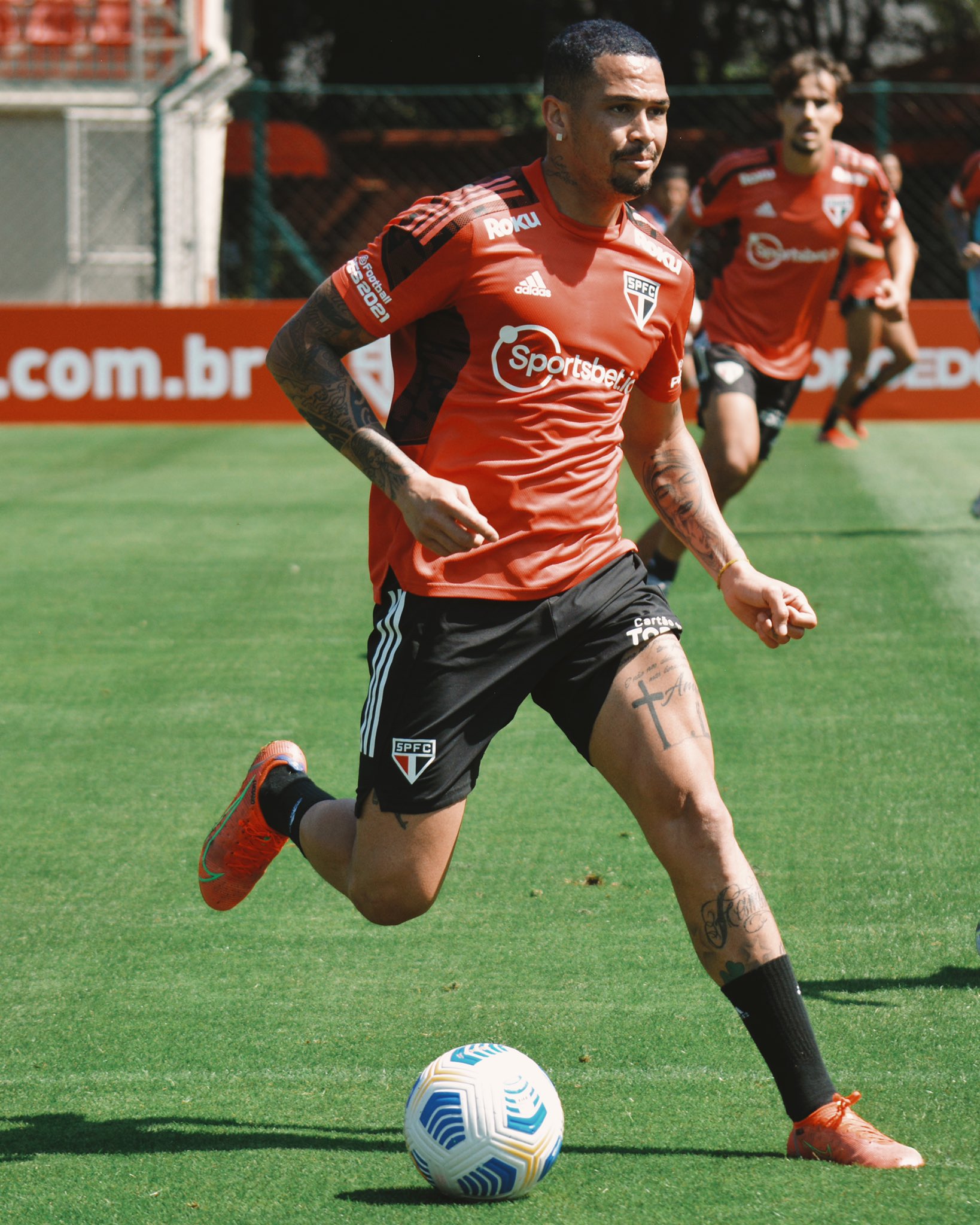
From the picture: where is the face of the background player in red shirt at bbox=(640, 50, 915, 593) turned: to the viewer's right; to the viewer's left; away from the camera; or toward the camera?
toward the camera

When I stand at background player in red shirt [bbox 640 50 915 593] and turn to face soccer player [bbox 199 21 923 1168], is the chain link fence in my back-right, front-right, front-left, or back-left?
back-right

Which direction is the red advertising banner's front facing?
toward the camera

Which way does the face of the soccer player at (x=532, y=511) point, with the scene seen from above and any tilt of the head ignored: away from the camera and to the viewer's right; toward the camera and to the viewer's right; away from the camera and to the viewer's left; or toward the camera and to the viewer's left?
toward the camera and to the viewer's right

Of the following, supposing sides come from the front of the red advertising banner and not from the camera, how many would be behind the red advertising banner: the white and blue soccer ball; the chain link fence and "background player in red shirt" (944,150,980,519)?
1

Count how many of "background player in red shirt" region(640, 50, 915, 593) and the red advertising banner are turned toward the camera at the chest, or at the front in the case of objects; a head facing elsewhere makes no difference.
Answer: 2

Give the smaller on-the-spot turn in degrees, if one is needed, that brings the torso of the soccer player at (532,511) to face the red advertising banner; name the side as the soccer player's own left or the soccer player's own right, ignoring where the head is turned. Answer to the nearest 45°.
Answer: approximately 135° to the soccer player's own left

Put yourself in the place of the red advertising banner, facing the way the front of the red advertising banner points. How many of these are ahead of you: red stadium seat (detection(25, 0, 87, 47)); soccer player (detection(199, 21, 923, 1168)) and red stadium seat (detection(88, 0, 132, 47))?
1

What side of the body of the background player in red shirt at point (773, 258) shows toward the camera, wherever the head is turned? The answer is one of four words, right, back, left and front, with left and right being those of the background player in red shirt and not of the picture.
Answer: front

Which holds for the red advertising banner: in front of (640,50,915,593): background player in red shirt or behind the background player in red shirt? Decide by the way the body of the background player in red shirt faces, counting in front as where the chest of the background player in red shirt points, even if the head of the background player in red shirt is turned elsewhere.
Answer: behind

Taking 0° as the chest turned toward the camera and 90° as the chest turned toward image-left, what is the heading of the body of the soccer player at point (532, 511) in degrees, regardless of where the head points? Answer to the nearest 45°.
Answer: approximately 315°

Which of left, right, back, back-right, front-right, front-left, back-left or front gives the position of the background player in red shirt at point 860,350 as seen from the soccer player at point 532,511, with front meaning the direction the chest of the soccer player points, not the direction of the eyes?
back-left

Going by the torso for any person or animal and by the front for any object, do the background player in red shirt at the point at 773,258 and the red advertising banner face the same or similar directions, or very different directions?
same or similar directions

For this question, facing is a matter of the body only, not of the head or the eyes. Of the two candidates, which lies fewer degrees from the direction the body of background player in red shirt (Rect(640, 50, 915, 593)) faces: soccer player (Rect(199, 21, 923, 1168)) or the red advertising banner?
the soccer player

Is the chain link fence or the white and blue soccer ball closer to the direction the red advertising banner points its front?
the white and blue soccer ball

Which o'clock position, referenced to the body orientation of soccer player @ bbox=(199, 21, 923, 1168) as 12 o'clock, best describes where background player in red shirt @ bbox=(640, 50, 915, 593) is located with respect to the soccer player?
The background player in red shirt is roughly at 8 o'clock from the soccer player.
